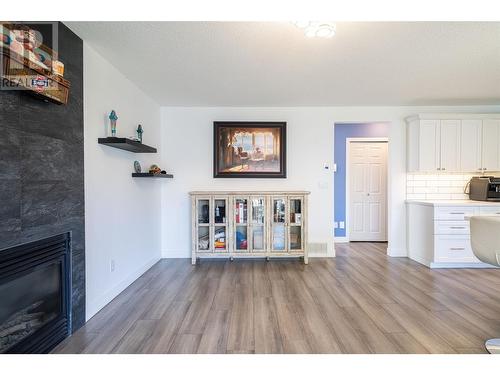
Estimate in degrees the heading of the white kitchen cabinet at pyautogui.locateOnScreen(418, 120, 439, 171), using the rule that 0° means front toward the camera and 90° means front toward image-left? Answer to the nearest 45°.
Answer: approximately 0°

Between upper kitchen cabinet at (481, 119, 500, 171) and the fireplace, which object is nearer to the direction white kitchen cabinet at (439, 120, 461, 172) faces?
the fireplace

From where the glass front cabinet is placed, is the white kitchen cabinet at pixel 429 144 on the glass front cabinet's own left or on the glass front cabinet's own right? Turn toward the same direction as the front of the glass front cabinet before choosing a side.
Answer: on the glass front cabinet's own left

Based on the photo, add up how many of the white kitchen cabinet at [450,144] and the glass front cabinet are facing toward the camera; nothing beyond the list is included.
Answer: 2

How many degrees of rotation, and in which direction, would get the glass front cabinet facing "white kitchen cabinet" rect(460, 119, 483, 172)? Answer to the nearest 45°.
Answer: approximately 90° to its left
